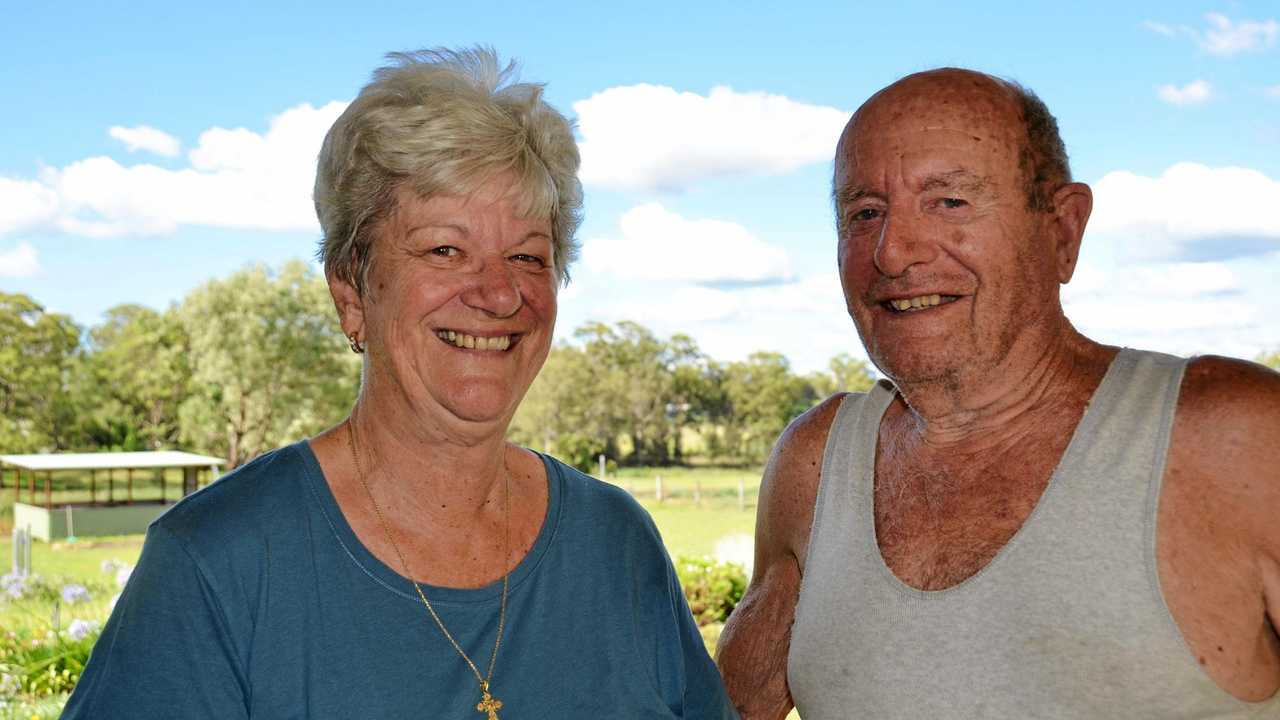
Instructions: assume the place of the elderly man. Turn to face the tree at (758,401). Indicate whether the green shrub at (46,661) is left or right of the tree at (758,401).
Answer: left

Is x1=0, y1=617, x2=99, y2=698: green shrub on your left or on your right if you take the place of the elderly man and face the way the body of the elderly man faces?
on your right

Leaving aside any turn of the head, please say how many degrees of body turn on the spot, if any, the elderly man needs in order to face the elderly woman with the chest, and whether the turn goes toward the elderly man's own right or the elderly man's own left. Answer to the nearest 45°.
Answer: approximately 45° to the elderly man's own right

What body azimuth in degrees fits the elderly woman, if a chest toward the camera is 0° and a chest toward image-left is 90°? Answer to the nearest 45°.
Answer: approximately 315°

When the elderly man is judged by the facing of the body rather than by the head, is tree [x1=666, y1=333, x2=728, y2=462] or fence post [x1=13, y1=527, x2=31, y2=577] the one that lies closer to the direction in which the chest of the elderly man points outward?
the fence post

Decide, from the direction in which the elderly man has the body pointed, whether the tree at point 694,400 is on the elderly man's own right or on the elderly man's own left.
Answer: on the elderly man's own right

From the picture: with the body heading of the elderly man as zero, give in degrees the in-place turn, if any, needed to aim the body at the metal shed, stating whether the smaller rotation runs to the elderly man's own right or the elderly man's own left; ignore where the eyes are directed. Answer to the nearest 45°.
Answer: approximately 90° to the elderly man's own right

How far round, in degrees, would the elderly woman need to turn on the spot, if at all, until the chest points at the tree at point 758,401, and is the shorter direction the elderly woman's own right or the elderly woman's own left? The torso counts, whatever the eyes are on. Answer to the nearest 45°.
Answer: approximately 135° to the elderly woman's own left

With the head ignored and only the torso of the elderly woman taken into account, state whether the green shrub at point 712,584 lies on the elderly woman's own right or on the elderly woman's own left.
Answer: on the elderly woman's own left

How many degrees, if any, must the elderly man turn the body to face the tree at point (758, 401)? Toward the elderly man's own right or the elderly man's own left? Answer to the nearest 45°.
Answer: approximately 135° to the elderly man's own right
